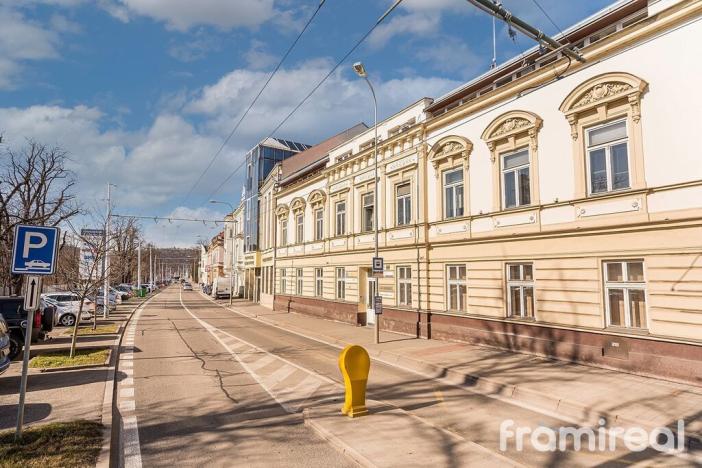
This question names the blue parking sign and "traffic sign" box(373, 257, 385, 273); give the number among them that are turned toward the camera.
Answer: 2

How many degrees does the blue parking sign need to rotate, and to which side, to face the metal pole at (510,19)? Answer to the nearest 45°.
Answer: approximately 45° to its left

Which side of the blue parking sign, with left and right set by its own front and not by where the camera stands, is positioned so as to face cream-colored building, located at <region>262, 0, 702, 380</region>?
left

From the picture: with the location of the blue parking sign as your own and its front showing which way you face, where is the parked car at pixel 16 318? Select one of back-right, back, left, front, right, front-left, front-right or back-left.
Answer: back

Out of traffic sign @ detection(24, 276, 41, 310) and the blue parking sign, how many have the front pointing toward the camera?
2

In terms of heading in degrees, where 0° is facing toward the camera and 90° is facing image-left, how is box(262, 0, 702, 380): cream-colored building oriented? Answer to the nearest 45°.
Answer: approximately 45°

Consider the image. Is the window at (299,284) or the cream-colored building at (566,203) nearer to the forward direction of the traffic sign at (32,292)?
the cream-colored building

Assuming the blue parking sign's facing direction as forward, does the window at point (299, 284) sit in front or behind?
behind

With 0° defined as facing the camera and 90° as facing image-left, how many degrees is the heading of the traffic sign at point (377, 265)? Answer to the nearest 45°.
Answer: approximately 0°

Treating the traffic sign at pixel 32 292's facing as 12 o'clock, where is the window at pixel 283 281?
The window is roughly at 7 o'clock from the traffic sign.

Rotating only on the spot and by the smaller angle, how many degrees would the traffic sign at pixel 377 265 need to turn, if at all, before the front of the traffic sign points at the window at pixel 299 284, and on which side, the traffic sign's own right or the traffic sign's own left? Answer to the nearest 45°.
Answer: approximately 180°
